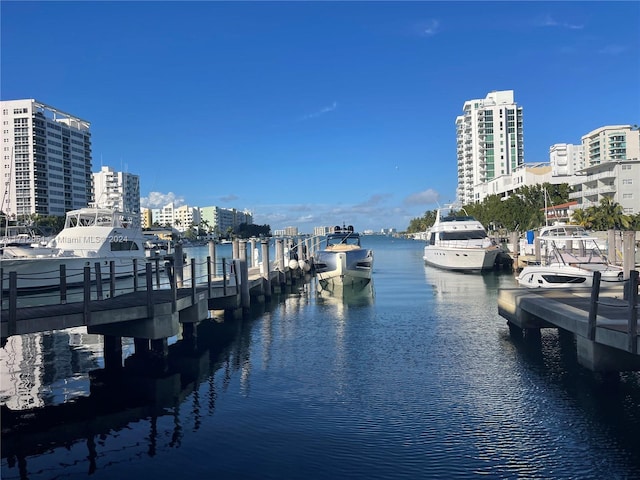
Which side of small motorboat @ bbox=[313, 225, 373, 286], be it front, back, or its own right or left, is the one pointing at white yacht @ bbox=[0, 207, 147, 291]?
right

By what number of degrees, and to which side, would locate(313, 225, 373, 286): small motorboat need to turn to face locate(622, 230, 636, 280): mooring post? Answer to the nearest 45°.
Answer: approximately 45° to its left

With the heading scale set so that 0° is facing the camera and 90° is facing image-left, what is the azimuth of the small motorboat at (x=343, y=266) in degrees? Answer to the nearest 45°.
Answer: approximately 0°

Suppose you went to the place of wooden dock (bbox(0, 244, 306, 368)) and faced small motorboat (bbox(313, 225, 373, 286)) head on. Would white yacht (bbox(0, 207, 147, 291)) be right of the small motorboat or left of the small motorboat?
left

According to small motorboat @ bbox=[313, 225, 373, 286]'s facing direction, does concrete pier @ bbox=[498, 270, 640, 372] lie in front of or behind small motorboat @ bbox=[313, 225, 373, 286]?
in front

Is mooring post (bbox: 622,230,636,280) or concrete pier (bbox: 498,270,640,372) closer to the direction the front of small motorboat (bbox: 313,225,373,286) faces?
the concrete pier

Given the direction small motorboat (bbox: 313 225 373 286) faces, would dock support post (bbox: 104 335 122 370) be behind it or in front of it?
in front
